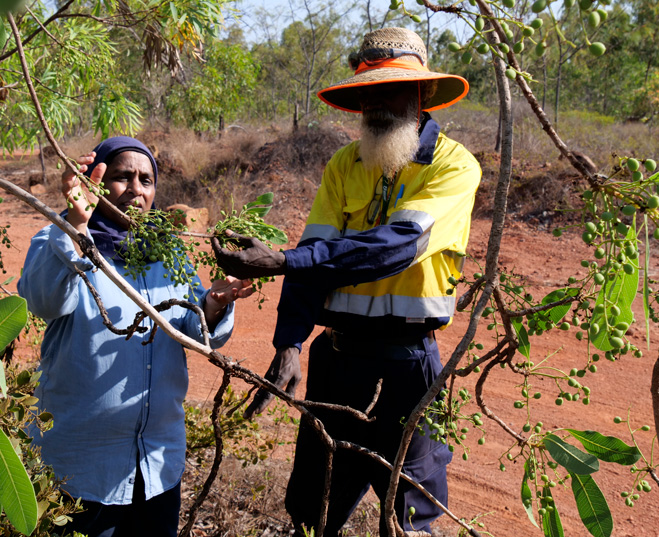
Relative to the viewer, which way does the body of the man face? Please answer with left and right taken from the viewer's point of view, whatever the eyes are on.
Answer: facing the viewer and to the left of the viewer

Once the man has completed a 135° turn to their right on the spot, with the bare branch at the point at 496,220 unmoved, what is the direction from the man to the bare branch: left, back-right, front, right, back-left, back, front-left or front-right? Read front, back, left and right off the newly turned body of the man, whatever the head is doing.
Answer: back

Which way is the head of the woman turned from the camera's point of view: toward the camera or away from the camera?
toward the camera

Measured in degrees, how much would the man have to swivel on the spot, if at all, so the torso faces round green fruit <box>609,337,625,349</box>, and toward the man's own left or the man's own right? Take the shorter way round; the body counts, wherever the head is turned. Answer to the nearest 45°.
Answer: approximately 45° to the man's own left

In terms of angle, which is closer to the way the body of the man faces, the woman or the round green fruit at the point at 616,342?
the woman

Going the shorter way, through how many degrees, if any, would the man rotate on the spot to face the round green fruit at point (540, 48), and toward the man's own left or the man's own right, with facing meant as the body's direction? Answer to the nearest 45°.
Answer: approximately 45° to the man's own left
